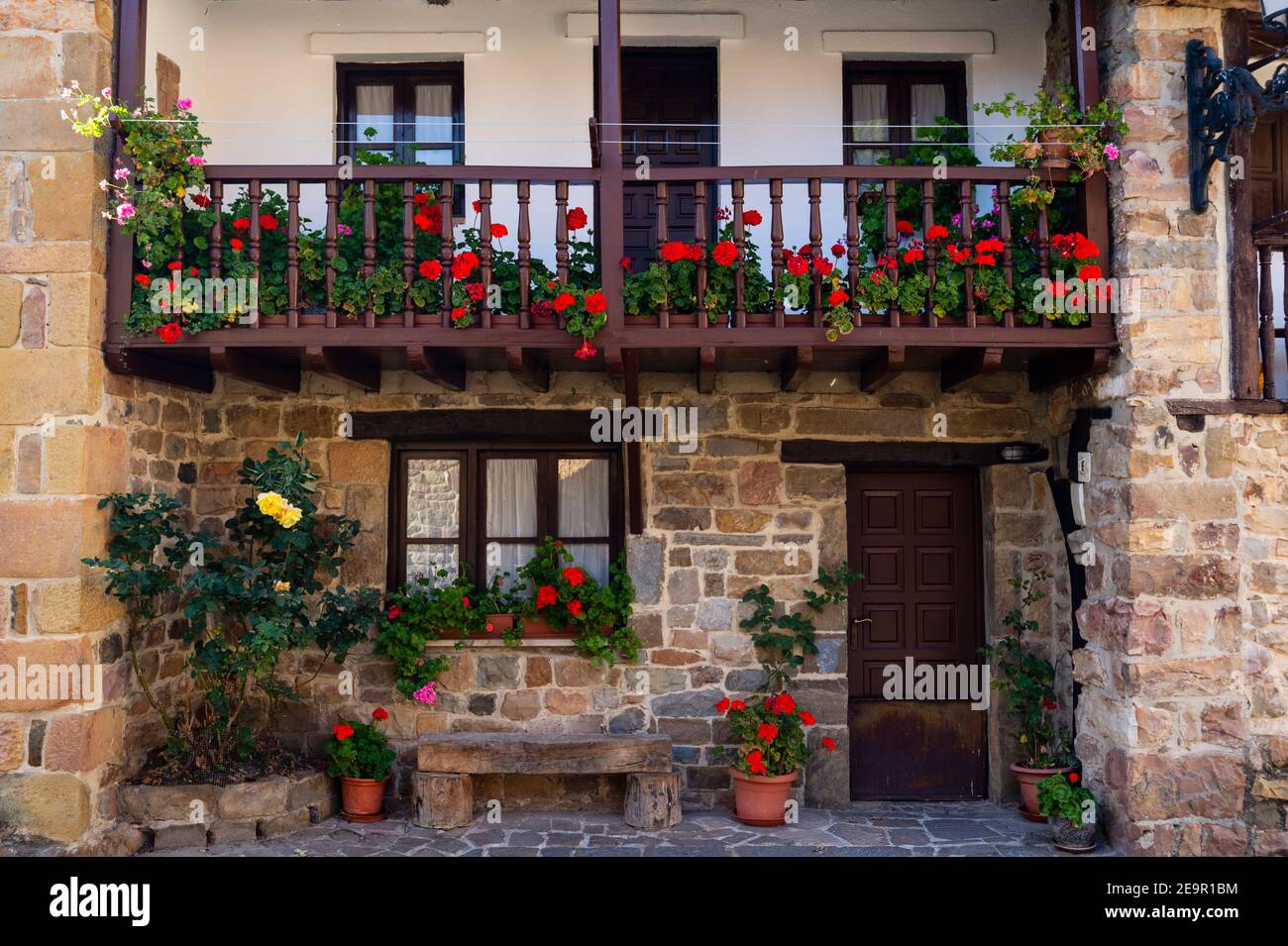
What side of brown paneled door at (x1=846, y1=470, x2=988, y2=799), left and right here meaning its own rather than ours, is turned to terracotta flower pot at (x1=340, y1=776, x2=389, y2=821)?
right

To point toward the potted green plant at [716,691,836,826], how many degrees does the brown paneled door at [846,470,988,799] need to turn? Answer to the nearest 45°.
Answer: approximately 45° to its right

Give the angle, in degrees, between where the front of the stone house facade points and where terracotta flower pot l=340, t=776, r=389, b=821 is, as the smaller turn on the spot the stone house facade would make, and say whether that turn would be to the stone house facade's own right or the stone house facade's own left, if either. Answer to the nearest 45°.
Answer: approximately 90° to the stone house facade's own right

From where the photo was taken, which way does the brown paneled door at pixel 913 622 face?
toward the camera

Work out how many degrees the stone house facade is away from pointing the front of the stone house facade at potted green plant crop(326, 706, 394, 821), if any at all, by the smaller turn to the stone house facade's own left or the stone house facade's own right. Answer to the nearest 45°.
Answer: approximately 90° to the stone house facade's own right
